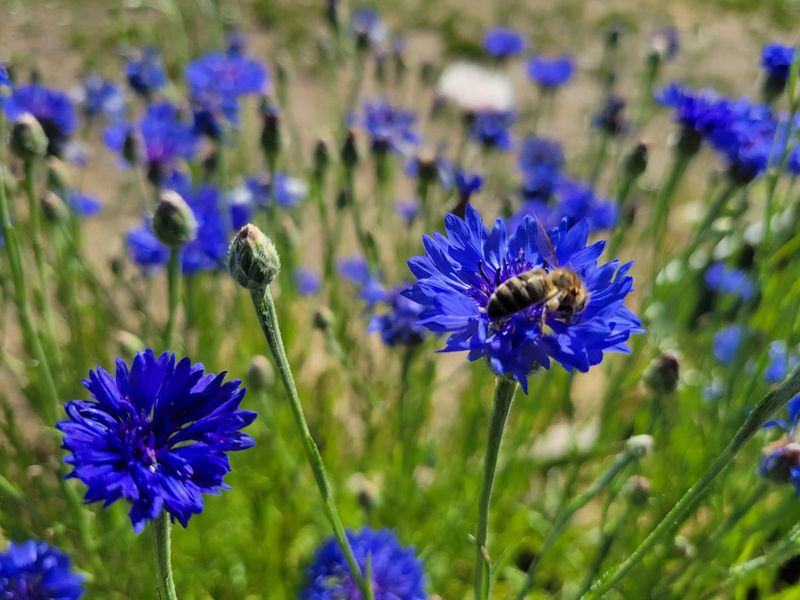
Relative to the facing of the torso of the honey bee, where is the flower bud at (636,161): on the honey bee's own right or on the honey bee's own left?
on the honey bee's own left

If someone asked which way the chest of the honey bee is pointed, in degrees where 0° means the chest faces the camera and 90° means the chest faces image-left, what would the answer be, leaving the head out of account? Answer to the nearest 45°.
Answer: approximately 270°

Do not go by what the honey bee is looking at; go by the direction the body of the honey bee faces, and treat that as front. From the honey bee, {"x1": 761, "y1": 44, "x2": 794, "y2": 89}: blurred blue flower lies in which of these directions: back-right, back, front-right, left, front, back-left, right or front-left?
front-left

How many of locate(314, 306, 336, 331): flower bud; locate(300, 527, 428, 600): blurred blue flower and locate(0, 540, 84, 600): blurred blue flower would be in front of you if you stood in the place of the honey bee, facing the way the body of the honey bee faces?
0
